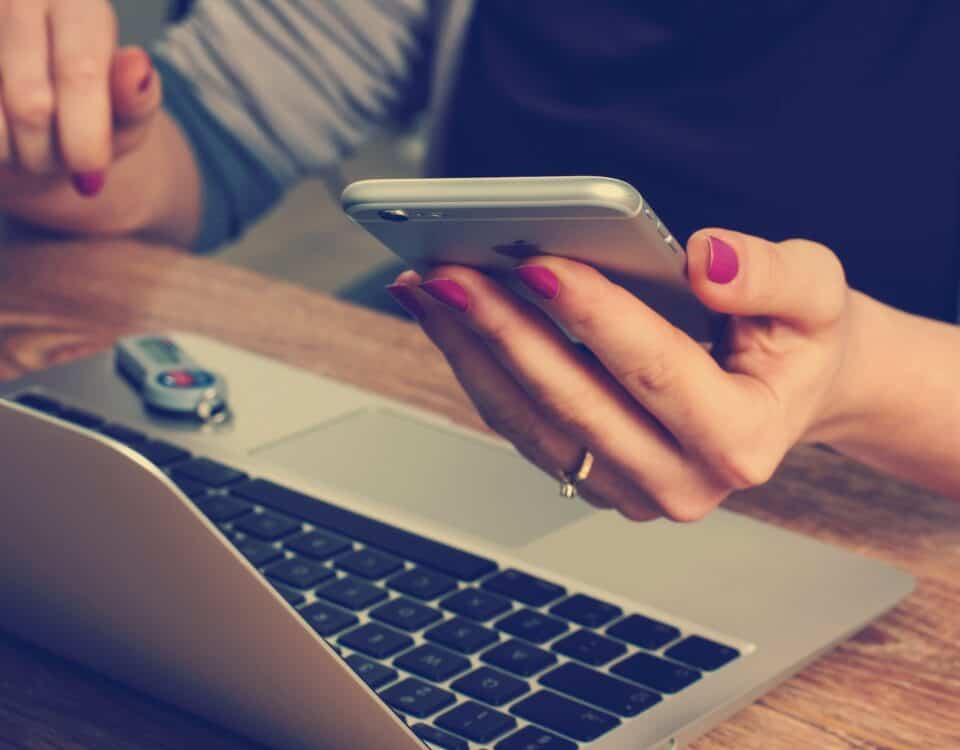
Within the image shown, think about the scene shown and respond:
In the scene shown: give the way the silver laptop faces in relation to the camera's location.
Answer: facing away from the viewer and to the right of the viewer

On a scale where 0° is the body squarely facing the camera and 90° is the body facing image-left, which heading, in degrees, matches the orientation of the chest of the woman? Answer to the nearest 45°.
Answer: approximately 45°

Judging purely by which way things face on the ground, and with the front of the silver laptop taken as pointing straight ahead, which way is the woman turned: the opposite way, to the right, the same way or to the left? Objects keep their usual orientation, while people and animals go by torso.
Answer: the opposite way
